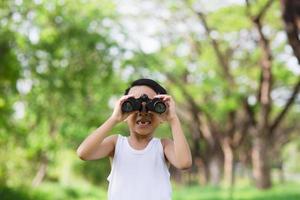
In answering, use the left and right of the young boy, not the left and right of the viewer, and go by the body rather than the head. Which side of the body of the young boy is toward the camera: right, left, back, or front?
front

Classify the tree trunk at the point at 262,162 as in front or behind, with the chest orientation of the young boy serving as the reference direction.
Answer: behind
